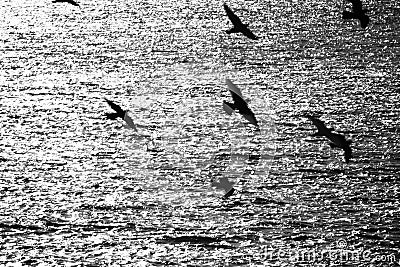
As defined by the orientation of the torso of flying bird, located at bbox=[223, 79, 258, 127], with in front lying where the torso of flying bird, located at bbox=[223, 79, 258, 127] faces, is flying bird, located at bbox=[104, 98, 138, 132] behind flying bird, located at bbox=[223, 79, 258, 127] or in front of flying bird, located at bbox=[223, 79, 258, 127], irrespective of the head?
behind

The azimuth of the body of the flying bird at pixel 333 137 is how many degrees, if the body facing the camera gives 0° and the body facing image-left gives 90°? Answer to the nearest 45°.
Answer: approximately 270°

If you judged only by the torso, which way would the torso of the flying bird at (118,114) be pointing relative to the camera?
to the viewer's right

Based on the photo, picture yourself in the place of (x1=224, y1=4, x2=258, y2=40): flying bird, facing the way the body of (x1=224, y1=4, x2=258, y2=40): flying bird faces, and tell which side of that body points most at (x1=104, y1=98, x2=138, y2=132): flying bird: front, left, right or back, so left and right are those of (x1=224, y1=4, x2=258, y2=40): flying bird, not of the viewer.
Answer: back

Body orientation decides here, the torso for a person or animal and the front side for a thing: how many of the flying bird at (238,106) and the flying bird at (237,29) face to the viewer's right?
2

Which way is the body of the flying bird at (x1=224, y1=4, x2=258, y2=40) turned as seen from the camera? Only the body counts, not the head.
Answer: to the viewer's right

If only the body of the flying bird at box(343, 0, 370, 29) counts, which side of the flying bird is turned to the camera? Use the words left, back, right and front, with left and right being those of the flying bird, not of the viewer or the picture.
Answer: right

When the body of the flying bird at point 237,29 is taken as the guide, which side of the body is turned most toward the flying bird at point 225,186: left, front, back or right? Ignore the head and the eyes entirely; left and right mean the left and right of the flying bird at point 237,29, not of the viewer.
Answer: right

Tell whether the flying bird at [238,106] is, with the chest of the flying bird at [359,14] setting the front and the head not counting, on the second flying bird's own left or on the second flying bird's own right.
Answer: on the second flying bird's own right
